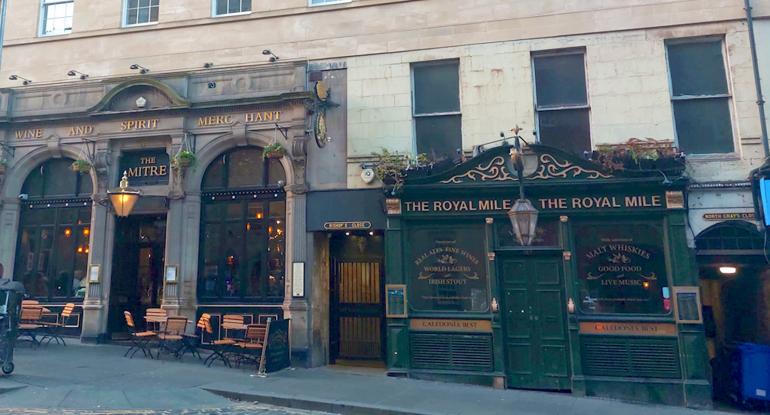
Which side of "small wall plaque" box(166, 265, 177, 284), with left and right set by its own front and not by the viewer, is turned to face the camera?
front

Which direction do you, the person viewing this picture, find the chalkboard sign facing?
facing the viewer and to the right of the viewer

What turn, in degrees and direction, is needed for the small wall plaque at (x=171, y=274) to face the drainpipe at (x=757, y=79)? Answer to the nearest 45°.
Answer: approximately 45° to its left

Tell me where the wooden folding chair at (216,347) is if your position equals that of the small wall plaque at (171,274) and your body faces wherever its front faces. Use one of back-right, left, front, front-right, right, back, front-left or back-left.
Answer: front-left
